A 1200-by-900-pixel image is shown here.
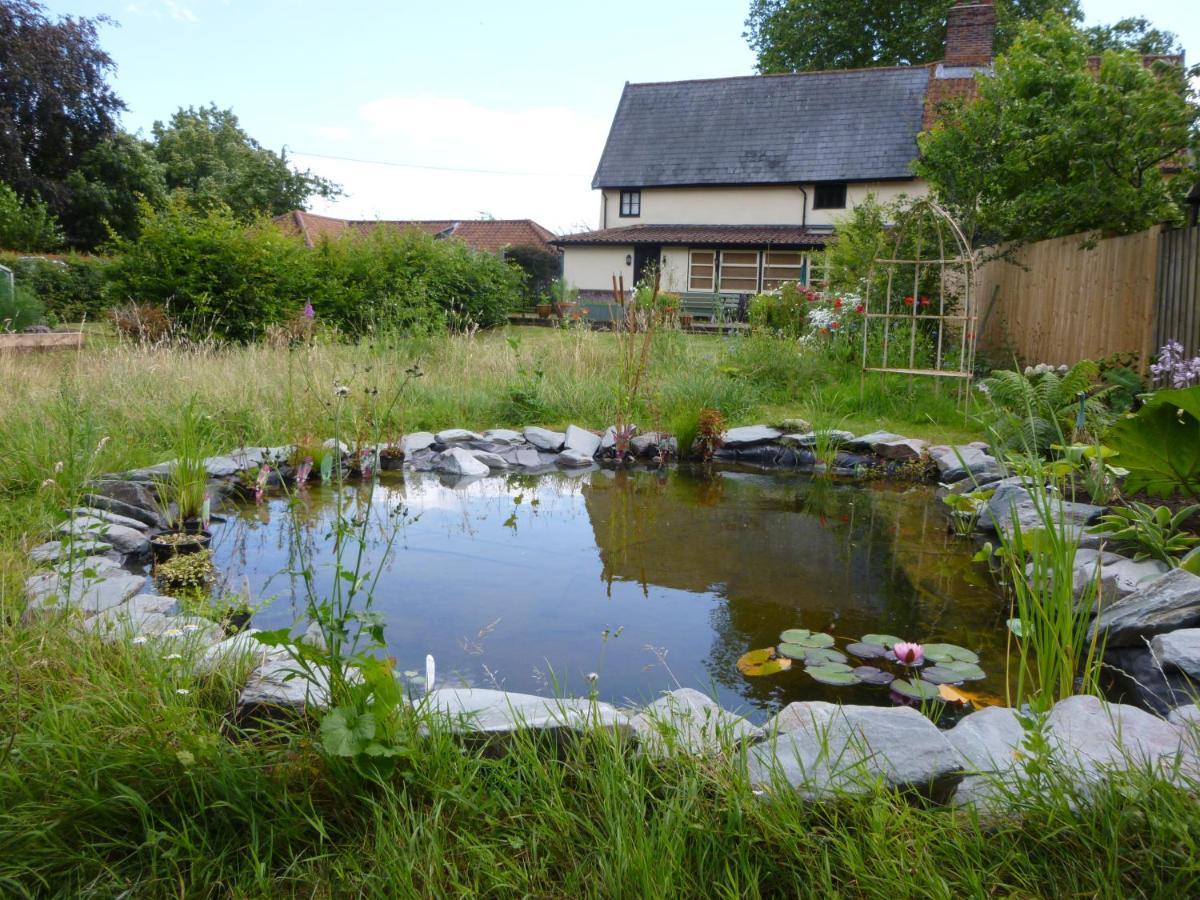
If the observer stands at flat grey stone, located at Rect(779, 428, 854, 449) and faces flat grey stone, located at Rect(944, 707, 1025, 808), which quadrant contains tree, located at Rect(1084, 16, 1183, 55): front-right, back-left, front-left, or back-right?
back-left

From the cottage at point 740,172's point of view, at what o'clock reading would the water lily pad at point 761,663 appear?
The water lily pad is roughly at 12 o'clock from the cottage.

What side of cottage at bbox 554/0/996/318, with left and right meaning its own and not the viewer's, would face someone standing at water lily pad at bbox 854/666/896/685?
front

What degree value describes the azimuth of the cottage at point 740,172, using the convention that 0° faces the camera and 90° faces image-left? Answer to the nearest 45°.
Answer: approximately 0°

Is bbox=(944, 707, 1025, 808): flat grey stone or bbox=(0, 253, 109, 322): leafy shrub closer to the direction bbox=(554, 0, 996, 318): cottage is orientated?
the flat grey stone

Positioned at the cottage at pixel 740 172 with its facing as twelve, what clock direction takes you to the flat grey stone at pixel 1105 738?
The flat grey stone is roughly at 12 o'clock from the cottage.

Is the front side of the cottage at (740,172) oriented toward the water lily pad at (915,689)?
yes

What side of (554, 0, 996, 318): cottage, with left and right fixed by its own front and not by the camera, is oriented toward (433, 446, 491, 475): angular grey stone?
front

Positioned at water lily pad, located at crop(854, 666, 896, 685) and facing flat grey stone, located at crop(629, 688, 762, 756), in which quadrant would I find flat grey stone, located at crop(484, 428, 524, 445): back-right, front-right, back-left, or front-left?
back-right

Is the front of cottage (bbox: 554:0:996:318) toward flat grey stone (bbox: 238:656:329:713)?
yes

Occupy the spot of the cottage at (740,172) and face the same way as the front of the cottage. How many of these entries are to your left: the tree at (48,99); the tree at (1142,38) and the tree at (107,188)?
1

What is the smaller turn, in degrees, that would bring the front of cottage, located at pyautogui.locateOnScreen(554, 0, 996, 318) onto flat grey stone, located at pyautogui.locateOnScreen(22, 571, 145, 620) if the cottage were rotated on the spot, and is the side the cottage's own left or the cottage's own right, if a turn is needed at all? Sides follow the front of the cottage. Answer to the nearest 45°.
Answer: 0° — it already faces it

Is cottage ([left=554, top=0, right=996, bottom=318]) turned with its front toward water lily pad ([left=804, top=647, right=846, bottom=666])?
yes
